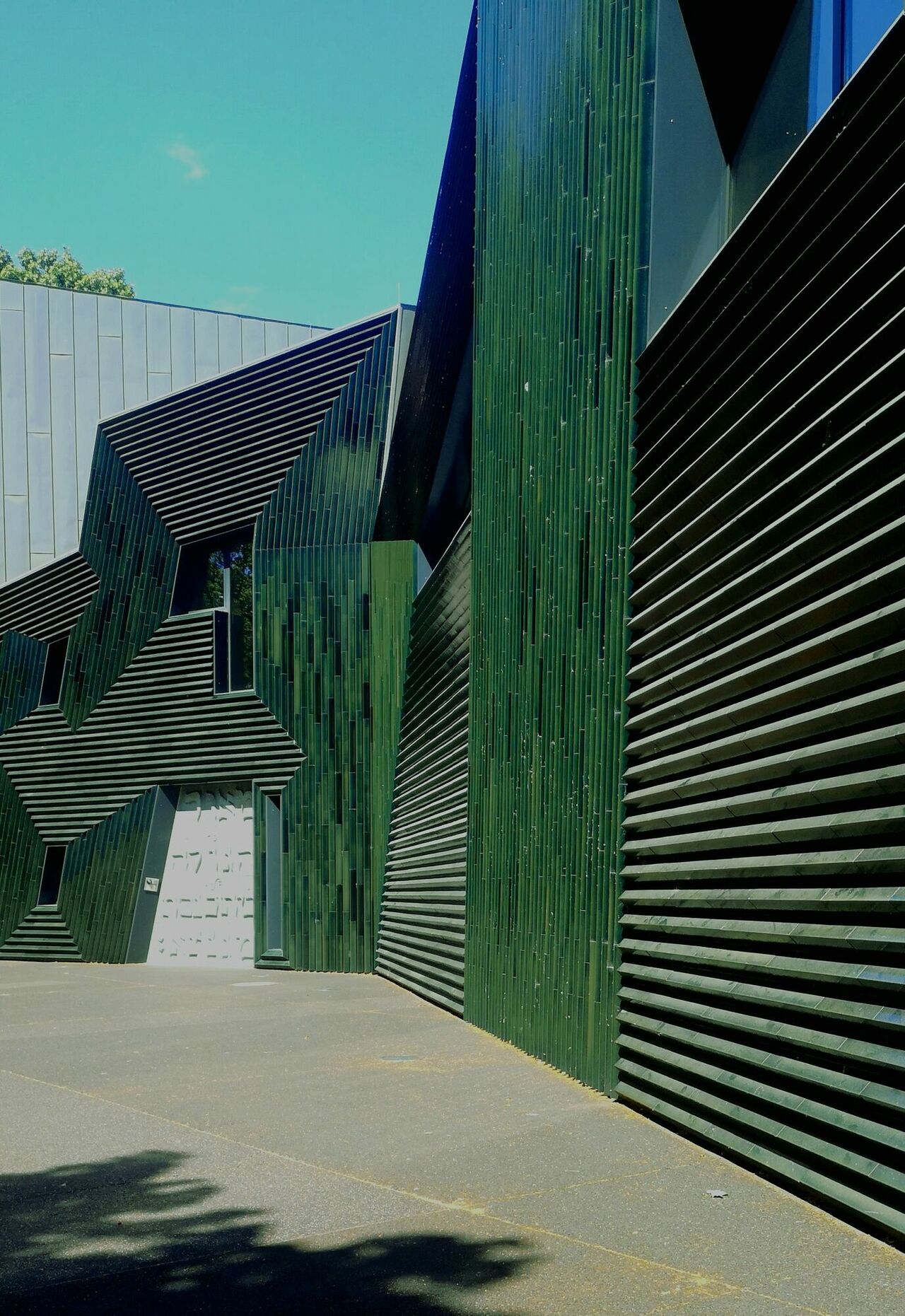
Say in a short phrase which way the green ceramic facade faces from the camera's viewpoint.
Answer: facing the viewer and to the left of the viewer
